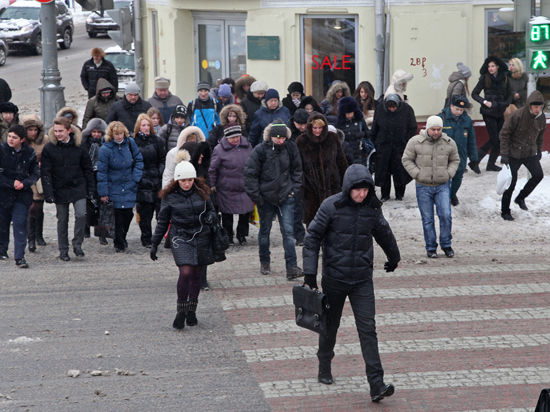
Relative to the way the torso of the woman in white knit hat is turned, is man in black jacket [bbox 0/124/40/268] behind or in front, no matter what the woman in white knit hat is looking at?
behind

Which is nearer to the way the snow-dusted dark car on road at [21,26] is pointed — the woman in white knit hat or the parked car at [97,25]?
the woman in white knit hat

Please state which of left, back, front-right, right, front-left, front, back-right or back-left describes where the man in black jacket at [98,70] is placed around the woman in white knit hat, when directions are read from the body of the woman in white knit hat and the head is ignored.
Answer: back

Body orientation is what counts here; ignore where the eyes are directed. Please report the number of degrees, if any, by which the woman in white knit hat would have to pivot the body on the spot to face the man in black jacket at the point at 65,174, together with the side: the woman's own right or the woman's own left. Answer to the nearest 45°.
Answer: approximately 135° to the woman's own right

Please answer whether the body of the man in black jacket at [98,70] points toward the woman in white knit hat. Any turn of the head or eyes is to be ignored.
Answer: yes

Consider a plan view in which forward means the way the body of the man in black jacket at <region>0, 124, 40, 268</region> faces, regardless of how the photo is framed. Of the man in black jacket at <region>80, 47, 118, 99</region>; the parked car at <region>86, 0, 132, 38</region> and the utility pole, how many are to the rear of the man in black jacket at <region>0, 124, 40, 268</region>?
3

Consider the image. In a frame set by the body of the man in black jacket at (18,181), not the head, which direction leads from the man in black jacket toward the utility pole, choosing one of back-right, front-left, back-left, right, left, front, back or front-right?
back
